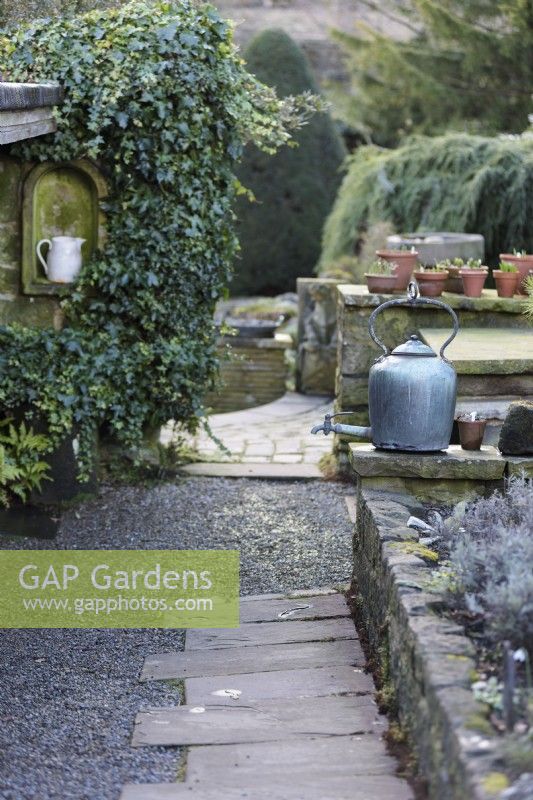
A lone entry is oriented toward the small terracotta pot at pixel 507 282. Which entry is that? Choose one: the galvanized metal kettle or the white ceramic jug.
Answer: the white ceramic jug

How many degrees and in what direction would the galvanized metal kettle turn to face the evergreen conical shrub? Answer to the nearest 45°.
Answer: approximately 90° to its right

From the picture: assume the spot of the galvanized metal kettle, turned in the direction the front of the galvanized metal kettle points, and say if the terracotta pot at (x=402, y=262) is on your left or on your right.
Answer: on your right

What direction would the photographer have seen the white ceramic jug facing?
facing to the right of the viewer

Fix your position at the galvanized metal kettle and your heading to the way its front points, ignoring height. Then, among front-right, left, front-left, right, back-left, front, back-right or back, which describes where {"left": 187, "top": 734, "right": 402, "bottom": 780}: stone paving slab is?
left

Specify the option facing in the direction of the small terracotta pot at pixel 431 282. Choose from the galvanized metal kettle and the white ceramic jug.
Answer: the white ceramic jug

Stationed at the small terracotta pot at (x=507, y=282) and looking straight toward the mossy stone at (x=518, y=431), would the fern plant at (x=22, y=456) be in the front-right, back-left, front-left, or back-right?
front-right

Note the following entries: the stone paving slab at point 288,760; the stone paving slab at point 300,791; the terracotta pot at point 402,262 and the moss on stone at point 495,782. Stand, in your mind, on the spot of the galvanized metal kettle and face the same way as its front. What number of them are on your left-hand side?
3

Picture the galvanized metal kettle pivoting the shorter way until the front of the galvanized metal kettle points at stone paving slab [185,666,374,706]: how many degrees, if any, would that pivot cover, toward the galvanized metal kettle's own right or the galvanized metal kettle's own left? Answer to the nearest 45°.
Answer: approximately 45° to the galvanized metal kettle's own left

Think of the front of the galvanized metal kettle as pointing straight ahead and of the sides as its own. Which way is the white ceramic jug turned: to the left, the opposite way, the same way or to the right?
the opposite way

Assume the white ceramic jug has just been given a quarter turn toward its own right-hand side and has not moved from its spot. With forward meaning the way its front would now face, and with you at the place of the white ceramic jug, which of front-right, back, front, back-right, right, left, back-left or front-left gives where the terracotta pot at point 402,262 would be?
left

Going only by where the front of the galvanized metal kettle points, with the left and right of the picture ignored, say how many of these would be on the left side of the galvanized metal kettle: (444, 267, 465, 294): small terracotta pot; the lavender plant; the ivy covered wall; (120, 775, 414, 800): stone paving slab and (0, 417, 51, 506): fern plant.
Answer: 2

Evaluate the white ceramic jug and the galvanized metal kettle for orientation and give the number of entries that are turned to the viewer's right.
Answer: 1

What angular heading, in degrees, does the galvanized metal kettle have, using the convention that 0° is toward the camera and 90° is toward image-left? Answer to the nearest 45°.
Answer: approximately 90°
